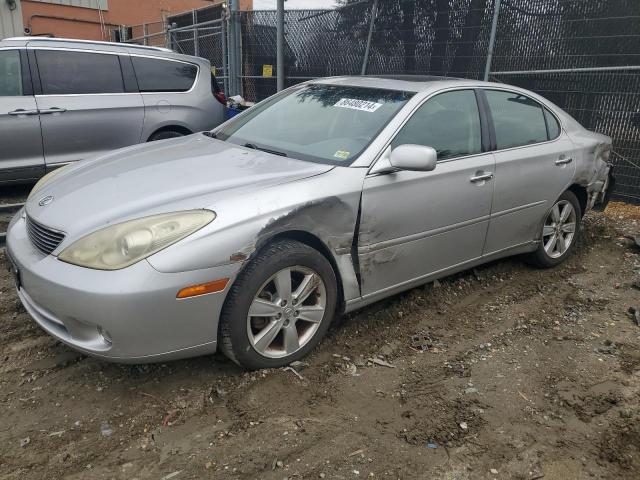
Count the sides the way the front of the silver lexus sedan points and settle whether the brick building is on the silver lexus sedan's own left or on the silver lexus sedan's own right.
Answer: on the silver lexus sedan's own right

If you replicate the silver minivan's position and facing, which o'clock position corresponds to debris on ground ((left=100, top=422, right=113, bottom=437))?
The debris on ground is roughly at 9 o'clock from the silver minivan.

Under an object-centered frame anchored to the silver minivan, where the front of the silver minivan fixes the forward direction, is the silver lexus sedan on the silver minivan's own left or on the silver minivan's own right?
on the silver minivan's own left

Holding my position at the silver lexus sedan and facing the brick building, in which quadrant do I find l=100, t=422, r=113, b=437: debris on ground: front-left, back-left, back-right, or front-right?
back-left

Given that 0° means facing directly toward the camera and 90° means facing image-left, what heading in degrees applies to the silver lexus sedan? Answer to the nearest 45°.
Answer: approximately 45°

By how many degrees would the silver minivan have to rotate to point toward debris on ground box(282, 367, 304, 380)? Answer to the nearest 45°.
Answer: approximately 90° to its left

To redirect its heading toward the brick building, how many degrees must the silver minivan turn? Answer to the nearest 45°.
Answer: approximately 90° to its right

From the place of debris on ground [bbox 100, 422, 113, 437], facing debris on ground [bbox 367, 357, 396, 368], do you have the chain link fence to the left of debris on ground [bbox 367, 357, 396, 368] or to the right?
left

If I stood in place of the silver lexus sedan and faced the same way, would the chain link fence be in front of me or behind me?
behind

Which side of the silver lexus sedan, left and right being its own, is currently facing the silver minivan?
right

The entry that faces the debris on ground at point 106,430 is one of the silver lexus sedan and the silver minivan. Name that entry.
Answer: the silver lexus sedan

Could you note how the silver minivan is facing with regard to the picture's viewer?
facing to the left of the viewer
